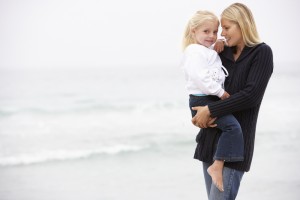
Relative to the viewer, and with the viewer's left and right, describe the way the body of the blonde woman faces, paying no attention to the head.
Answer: facing the viewer and to the left of the viewer

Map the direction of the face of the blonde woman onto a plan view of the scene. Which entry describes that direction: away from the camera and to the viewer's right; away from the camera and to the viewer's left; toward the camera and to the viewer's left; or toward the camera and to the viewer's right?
toward the camera and to the viewer's left

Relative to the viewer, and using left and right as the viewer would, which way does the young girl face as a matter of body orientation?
facing to the right of the viewer
